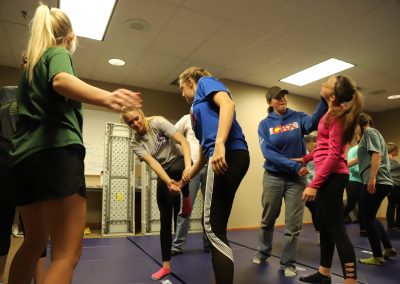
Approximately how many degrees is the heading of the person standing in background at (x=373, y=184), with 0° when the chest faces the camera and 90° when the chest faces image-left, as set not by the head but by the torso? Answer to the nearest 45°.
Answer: approximately 90°

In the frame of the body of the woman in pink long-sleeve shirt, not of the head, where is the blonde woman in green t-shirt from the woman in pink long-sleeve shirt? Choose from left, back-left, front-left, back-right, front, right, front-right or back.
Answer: front-left

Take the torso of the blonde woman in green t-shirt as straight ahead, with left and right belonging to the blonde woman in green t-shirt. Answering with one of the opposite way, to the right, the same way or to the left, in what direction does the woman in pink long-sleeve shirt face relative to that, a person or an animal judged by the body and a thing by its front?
to the left

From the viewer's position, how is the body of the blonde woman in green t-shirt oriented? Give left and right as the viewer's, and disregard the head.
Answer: facing away from the viewer and to the right of the viewer

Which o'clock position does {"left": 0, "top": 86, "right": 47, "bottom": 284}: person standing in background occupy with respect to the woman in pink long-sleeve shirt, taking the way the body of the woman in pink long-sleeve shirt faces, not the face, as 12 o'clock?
The person standing in background is roughly at 11 o'clock from the woman in pink long-sleeve shirt.

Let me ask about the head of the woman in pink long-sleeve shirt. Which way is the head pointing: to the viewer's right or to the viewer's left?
to the viewer's left

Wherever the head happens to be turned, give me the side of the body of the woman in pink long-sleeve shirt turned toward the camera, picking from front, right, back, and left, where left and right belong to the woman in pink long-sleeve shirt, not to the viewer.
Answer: left

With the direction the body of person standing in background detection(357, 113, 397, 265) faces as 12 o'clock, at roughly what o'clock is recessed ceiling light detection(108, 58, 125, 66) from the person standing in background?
The recessed ceiling light is roughly at 12 o'clock from the person standing in background.

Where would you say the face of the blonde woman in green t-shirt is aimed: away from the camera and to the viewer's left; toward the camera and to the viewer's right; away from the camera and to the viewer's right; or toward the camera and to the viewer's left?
away from the camera and to the viewer's right
